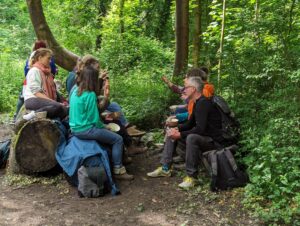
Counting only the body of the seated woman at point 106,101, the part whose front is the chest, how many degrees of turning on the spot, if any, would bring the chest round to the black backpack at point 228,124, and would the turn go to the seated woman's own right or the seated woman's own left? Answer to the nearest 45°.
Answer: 0° — they already face it

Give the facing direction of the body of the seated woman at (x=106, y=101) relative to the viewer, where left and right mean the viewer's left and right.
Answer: facing to the right of the viewer

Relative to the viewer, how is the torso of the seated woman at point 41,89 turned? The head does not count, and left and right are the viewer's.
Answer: facing to the right of the viewer

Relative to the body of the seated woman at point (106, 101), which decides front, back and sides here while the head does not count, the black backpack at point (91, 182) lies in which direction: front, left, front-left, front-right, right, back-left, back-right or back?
right

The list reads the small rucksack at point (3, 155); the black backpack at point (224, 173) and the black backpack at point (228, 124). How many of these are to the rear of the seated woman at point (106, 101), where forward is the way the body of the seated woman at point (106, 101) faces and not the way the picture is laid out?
1

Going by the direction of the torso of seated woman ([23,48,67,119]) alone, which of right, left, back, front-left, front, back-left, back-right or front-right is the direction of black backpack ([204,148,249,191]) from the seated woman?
front-right

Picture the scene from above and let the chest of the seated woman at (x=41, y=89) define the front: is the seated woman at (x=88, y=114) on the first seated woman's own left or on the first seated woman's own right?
on the first seated woman's own right

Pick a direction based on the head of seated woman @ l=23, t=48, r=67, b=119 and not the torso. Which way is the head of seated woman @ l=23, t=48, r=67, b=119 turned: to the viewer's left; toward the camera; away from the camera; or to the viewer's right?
to the viewer's right

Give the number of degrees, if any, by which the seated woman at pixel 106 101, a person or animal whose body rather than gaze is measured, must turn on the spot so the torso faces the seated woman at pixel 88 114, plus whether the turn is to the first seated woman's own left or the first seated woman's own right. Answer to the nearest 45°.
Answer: approximately 90° to the first seated woman's own right

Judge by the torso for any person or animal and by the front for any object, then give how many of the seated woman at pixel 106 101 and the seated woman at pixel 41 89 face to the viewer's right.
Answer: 2
